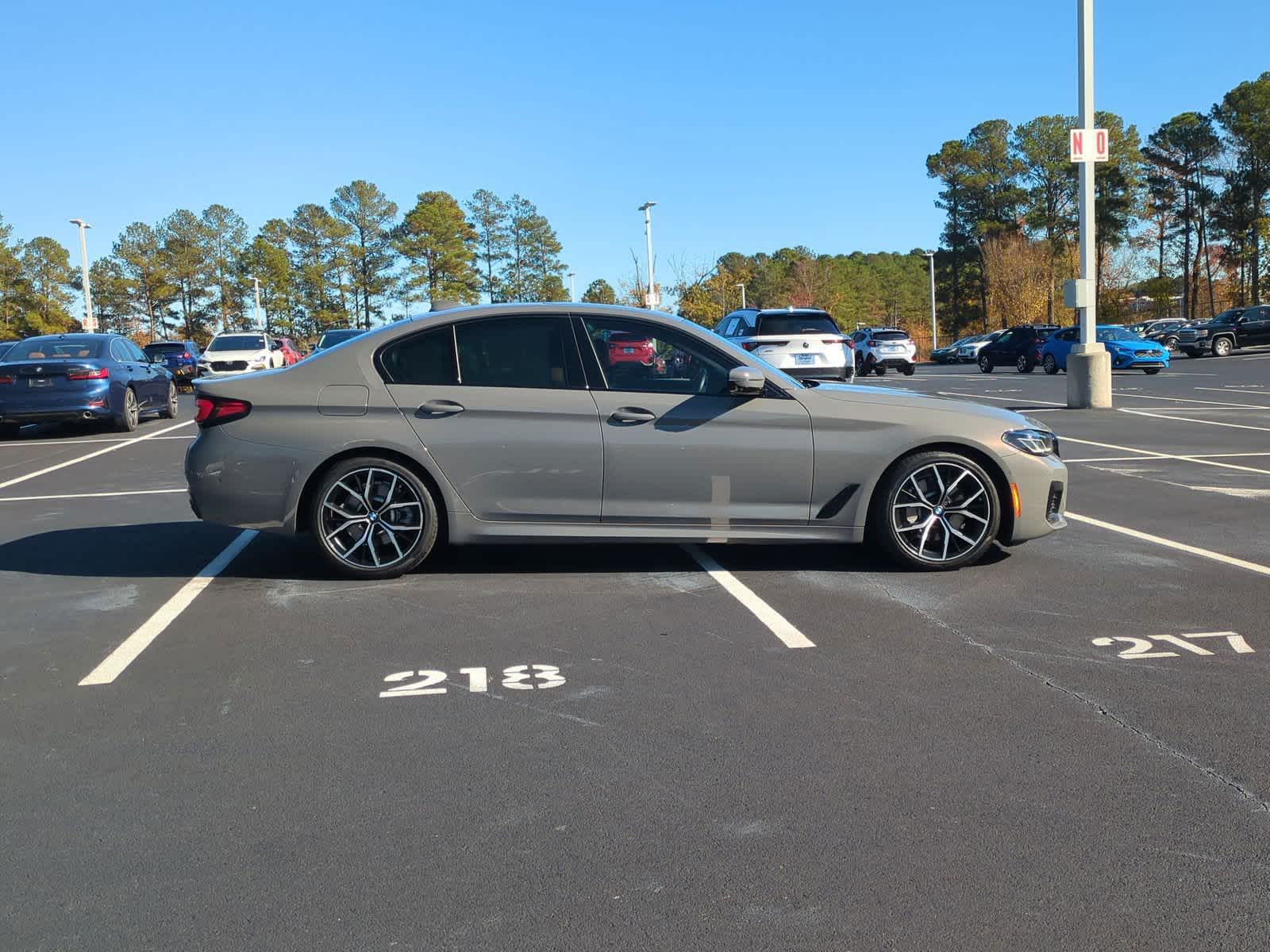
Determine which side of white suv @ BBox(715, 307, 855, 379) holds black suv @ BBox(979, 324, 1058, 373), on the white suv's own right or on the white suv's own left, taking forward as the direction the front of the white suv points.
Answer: on the white suv's own right

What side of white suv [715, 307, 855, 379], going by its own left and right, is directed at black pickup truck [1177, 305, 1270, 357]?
right

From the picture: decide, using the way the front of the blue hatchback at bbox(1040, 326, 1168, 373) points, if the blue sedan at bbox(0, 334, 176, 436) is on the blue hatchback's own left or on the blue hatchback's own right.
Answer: on the blue hatchback's own right

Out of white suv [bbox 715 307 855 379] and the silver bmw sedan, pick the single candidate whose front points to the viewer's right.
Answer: the silver bmw sedan

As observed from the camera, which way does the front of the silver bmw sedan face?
facing to the right of the viewer

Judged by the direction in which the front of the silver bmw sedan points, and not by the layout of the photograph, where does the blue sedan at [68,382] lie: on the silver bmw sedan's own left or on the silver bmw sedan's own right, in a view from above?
on the silver bmw sedan's own left

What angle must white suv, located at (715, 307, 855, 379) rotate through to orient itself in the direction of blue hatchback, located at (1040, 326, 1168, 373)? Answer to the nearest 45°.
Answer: approximately 90° to its right

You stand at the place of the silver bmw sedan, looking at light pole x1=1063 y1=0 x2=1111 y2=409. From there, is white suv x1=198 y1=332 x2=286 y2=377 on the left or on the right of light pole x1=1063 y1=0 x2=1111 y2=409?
left

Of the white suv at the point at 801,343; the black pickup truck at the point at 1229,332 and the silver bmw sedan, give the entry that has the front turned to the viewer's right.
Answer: the silver bmw sedan

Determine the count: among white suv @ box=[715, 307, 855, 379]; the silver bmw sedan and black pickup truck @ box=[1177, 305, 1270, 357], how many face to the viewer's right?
1

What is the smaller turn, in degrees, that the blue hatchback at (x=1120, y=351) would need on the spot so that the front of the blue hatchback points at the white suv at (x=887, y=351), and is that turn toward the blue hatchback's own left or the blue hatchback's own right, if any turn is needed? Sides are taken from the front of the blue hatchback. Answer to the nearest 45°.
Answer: approximately 180°
